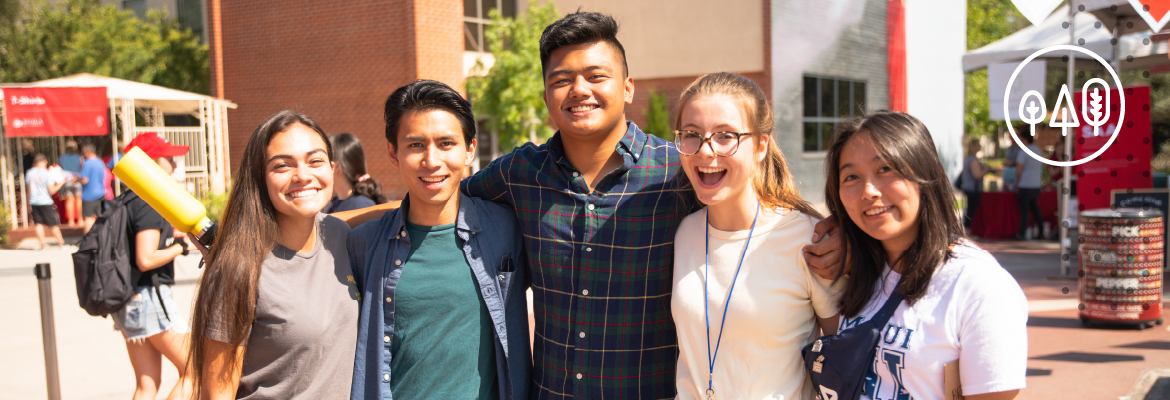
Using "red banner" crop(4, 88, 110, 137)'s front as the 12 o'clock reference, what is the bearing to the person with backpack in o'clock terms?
The person with backpack is roughly at 12 o'clock from the red banner.

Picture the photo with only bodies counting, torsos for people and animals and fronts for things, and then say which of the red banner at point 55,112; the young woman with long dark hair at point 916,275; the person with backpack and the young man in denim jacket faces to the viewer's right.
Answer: the person with backpack

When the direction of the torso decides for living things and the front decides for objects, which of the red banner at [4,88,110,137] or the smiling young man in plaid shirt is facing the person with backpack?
the red banner

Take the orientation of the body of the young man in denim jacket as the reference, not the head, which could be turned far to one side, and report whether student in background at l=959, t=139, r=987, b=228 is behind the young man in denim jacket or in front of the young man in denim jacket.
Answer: behind

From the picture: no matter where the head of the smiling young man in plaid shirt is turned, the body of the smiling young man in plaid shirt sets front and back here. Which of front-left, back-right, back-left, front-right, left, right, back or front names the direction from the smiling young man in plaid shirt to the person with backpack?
back-right

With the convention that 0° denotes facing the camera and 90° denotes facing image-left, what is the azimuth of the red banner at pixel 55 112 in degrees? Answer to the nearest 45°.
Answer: approximately 0°

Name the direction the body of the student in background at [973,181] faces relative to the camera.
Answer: to the viewer's right

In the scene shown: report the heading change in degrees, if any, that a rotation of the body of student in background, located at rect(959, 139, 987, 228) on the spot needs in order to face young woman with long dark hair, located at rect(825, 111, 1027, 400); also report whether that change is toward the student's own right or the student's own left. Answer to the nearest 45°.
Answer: approximately 90° to the student's own right
